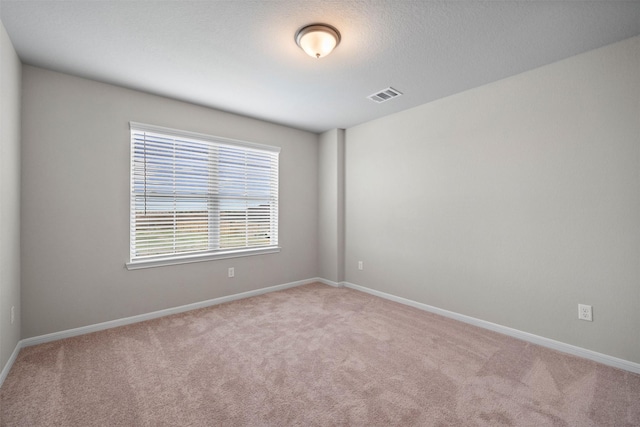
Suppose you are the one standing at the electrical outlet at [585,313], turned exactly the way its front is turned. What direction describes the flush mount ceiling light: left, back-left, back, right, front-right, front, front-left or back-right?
front-right

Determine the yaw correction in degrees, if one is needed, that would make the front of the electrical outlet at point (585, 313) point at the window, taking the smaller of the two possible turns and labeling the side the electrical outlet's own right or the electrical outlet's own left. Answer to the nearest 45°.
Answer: approximately 45° to the electrical outlet's own right

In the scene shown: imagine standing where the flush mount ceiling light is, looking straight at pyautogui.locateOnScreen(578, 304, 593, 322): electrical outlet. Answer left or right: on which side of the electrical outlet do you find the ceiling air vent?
left

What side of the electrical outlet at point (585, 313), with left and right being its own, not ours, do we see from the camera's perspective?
front

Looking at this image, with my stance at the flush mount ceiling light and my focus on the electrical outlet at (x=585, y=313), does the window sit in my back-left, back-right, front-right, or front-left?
back-left

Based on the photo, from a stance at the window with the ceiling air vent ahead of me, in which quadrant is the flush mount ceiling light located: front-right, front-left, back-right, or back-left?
front-right
